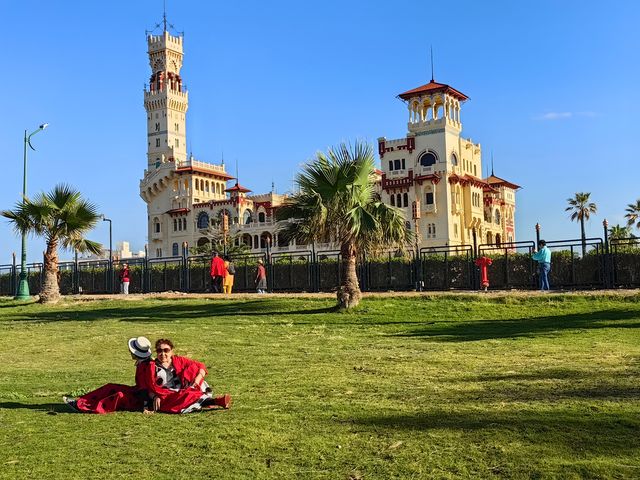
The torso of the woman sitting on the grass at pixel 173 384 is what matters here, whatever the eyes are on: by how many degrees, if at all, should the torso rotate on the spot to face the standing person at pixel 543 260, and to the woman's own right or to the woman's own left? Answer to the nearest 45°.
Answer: approximately 135° to the woman's own left

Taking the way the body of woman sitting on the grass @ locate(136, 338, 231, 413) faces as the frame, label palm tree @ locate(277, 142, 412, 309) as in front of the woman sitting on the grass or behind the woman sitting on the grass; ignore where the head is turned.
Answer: behind

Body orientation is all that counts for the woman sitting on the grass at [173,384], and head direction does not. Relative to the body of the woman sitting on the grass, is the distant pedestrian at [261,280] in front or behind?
behind

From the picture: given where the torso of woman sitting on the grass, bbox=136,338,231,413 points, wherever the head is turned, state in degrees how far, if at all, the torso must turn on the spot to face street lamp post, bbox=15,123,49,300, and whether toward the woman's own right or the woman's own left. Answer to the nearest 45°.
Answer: approximately 180°

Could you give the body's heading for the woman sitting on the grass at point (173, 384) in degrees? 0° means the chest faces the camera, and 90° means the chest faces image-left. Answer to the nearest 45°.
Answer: approximately 0°

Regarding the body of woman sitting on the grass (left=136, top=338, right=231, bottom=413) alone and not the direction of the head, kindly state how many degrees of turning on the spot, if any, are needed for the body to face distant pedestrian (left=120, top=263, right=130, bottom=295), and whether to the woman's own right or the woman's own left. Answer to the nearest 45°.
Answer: approximately 180°

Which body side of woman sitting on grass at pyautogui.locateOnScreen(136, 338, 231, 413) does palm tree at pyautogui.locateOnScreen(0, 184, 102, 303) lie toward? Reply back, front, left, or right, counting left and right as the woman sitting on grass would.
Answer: back

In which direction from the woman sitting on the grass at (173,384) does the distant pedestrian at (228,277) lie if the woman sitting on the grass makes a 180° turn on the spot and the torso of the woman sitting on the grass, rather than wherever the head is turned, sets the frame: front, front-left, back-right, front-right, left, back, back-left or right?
front

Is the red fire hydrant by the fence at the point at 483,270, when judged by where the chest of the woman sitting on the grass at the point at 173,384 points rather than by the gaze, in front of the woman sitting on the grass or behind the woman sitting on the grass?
behind

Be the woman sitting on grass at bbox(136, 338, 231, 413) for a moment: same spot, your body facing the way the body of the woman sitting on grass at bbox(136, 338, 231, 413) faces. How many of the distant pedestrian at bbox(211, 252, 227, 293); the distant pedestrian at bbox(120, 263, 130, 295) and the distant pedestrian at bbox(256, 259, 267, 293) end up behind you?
3
